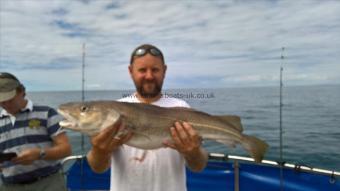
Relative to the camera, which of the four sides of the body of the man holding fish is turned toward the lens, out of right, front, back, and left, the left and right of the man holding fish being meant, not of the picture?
front
